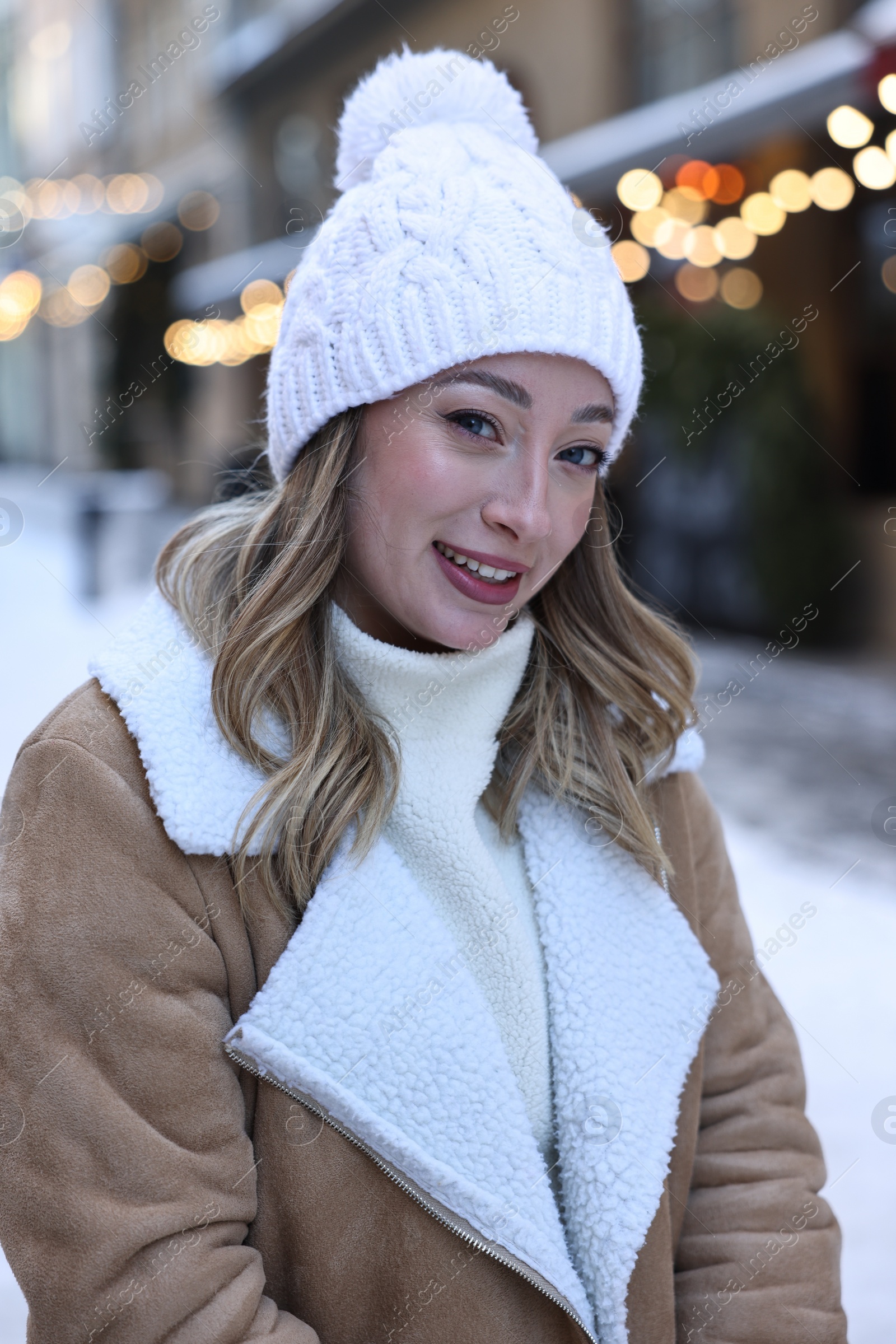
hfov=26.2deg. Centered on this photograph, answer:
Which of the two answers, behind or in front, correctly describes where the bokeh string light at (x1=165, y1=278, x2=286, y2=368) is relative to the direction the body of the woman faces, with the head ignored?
behind

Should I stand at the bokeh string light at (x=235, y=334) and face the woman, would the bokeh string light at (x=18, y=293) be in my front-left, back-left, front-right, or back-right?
back-right

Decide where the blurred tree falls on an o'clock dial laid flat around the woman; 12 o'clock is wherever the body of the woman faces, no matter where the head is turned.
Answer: The blurred tree is roughly at 8 o'clock from the woman.

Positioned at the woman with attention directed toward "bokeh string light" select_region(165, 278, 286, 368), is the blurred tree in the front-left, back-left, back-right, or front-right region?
front-right

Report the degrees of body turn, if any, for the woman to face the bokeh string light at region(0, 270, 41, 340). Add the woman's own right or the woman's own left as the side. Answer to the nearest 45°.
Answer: approximately 135° to the woman's own left

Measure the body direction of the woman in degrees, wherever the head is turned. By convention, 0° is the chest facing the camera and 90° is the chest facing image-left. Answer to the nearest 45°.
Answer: approximately 315°

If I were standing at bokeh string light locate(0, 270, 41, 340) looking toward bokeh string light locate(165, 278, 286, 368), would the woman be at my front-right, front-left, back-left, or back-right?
front-right
